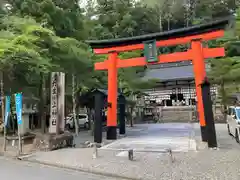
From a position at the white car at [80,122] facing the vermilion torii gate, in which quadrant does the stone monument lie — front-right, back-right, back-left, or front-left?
front-right

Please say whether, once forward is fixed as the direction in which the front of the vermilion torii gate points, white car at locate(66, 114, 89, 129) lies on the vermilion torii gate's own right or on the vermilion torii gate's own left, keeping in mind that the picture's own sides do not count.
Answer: on the vermilion torii gate's own right

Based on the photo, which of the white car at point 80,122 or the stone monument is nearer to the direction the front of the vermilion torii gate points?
the stone monument

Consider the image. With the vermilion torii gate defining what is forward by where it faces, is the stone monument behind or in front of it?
in front

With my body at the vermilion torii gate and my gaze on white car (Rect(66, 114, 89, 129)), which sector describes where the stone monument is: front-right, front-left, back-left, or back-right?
front-left

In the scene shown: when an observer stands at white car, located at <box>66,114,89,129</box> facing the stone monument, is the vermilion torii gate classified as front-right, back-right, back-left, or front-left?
front-left

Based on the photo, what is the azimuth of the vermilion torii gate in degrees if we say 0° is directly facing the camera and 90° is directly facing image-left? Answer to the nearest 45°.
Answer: approximately 45°
